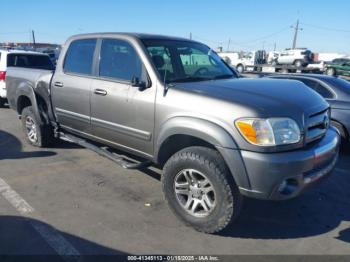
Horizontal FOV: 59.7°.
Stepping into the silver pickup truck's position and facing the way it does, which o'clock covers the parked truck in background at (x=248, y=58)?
The parked truck in background is roughly at 8 o'clock from the silver pickup truck.

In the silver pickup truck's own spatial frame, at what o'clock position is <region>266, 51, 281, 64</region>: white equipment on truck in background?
The white equipment on truck in background is roughly at 8 o'clock from the silver pickup truck.

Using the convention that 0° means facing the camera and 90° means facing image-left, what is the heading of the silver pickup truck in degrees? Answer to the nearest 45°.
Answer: approximately 315°

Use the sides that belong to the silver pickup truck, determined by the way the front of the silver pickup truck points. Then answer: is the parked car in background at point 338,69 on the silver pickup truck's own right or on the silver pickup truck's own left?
on the silver pickup truck's own left

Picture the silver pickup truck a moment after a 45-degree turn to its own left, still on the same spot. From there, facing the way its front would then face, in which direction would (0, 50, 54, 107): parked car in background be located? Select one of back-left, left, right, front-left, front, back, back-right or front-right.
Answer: back-left

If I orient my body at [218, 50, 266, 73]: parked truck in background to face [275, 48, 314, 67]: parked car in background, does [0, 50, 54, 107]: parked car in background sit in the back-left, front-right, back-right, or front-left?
back-right

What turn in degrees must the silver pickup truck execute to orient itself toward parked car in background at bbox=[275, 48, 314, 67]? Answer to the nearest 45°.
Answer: approximately 135° to its left

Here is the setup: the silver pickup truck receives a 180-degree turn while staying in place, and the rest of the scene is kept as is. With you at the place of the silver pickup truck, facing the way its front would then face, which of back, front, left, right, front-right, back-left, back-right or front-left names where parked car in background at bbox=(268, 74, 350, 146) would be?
right
